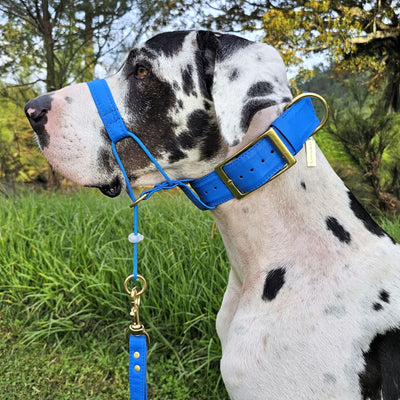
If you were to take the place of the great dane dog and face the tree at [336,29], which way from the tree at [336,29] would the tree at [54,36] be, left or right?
left

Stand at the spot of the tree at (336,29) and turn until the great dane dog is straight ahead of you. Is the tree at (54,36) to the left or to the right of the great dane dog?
right

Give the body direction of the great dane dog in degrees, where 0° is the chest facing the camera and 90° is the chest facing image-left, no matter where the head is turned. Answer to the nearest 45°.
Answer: approximately 90°
